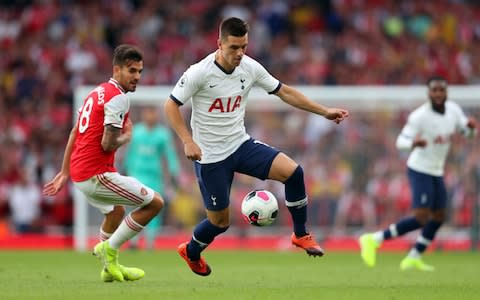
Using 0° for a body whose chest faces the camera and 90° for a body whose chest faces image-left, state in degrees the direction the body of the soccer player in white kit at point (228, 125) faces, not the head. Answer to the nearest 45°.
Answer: approximately 315°

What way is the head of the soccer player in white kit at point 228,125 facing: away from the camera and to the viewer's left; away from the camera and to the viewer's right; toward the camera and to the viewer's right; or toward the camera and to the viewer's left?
toward the camera and to the viewer's right

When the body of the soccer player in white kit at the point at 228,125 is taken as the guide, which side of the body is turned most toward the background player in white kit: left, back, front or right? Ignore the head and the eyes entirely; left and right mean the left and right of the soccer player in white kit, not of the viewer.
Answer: left

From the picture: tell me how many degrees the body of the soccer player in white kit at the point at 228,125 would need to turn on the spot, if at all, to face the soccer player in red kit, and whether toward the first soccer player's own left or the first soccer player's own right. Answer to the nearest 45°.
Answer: approximately 135° to the first soccer player's own right
